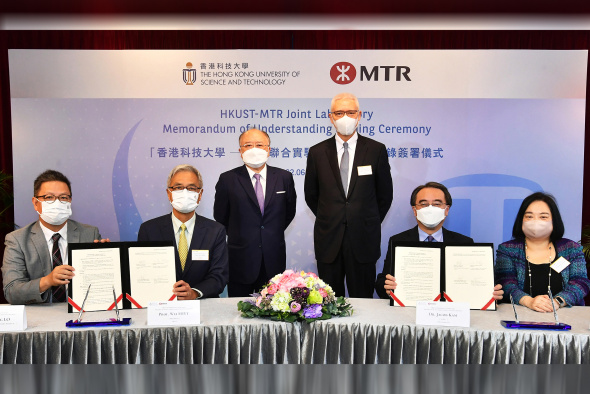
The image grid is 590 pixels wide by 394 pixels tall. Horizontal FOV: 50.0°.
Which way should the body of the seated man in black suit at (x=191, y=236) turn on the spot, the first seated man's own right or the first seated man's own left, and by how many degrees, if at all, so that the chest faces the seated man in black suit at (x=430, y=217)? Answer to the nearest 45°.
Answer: approximately 90° to the first seated man's own left

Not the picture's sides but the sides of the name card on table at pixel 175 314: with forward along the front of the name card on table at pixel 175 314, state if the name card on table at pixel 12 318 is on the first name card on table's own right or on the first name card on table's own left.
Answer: on the first name card on table's own right

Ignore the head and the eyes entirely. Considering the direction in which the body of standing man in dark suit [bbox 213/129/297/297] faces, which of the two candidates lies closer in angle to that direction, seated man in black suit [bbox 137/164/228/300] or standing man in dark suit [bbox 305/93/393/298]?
the seated man in black suit

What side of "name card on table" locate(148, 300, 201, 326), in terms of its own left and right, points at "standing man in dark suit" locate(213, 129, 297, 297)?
back

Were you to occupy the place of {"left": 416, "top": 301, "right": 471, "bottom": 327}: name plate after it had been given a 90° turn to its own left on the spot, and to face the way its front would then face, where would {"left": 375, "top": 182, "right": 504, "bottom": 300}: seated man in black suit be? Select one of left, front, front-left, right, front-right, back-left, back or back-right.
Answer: left

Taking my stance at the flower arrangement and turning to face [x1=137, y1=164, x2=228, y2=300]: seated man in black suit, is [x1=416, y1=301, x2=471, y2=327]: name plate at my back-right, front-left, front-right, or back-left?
back-right

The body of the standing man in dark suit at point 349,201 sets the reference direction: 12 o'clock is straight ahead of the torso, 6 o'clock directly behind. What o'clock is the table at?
The table is roughly at 12 o'clock from the standing man in dark suit.

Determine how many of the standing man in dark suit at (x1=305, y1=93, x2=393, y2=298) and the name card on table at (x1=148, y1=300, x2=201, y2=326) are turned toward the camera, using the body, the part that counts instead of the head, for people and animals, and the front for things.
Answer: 2

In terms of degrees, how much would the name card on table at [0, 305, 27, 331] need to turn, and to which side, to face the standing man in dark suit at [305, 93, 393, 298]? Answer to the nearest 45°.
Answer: approximately 135° to its left

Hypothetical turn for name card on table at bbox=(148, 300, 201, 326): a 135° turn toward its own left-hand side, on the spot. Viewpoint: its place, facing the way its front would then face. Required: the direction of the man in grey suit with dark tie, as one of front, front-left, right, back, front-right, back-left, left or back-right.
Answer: left

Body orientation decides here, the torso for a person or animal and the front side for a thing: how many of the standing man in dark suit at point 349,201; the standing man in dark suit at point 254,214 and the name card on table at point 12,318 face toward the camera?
3

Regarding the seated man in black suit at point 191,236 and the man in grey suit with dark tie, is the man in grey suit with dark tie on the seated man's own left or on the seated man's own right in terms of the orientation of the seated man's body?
on the seated man's own right
